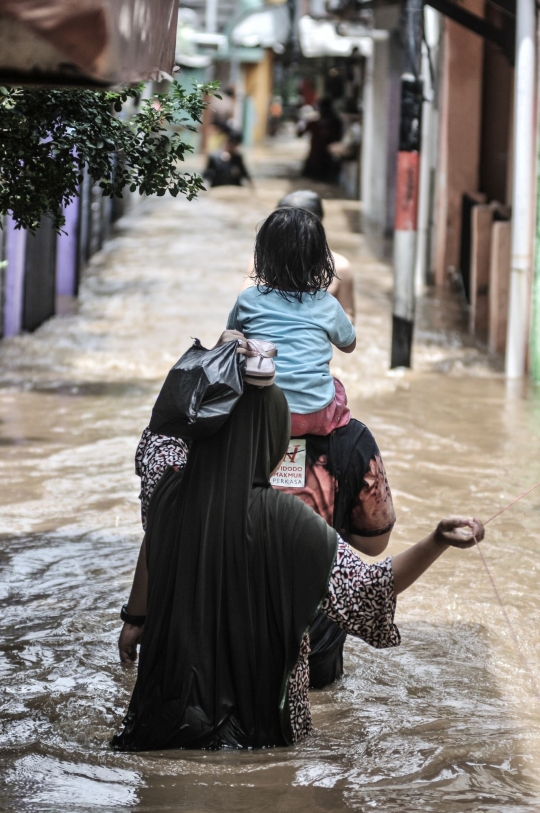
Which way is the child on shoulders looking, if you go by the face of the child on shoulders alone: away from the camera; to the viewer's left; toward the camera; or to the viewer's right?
away from the camera

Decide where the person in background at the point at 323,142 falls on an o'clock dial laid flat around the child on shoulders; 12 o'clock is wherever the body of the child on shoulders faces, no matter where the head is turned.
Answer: The person in background is roughly at 12 o'clock from the child on shoulders.

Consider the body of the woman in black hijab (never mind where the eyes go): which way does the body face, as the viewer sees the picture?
away from the camera

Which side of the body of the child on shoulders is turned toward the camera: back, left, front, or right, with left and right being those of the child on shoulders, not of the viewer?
back

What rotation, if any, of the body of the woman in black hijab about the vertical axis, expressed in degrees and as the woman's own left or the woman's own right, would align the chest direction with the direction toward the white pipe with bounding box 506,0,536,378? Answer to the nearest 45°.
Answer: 0° — they already face it

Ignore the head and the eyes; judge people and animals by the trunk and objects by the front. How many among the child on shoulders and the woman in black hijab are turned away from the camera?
2

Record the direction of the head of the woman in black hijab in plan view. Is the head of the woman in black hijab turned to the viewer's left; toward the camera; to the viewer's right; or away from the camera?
away from the camera
